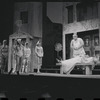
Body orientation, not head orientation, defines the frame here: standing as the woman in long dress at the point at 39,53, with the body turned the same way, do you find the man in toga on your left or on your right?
on your left

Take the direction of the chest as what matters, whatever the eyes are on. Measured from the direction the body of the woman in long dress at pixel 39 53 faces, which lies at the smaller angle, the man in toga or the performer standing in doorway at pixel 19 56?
the man in toga

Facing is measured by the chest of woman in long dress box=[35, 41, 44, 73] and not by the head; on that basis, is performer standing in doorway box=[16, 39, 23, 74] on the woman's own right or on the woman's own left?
on the woman's own right

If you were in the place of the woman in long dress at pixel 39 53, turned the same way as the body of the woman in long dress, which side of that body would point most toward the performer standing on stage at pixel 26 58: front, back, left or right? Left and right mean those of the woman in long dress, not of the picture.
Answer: right

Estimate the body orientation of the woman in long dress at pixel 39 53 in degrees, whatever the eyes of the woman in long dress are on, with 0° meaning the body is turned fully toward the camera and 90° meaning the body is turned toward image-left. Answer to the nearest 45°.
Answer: approximately 0°
